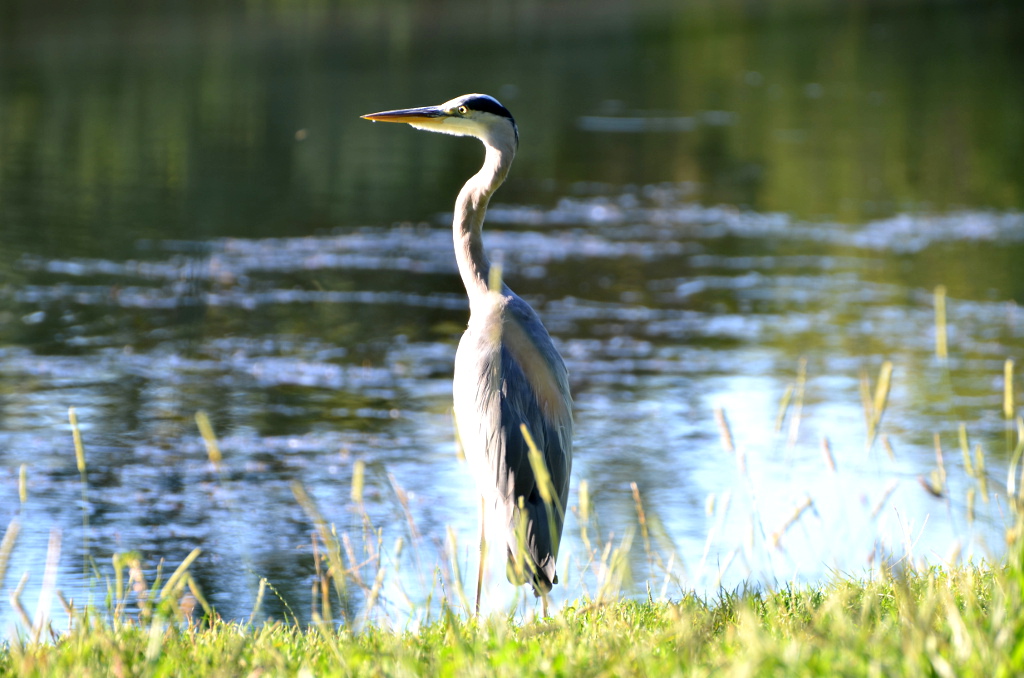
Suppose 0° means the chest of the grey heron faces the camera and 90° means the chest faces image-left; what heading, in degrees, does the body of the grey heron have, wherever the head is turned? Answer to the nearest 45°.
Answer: approximately 90°
